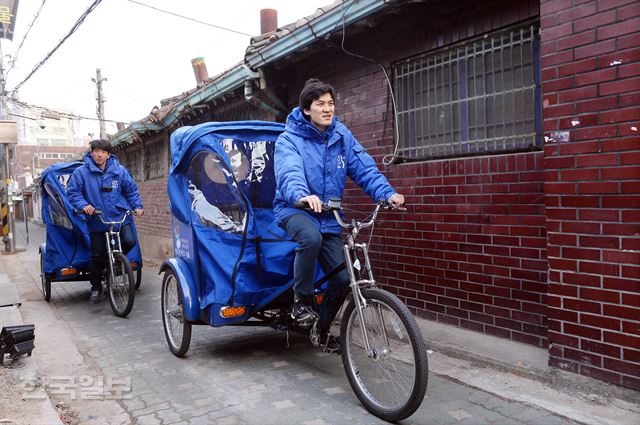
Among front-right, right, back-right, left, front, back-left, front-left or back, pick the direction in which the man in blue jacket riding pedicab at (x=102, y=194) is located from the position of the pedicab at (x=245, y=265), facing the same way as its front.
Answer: back

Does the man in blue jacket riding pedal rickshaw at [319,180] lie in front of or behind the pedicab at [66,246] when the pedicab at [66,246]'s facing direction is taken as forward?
in front

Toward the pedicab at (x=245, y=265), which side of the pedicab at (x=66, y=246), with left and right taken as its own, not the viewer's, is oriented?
front

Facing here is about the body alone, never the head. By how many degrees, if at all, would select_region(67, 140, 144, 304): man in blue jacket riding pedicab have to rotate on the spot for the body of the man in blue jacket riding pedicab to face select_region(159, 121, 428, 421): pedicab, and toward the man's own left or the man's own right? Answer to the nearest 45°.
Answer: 0° — they already face it

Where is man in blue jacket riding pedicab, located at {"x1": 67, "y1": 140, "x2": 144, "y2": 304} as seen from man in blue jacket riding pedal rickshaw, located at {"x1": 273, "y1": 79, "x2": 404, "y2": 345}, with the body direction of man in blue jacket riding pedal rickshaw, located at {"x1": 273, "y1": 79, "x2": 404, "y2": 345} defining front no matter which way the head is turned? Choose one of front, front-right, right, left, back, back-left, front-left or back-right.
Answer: back

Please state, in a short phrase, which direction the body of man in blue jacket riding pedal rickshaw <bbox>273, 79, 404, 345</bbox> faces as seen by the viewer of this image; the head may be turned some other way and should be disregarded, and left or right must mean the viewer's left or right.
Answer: facing the viewer and to the right of the viewer

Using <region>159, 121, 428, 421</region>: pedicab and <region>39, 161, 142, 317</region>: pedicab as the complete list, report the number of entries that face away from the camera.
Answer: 0

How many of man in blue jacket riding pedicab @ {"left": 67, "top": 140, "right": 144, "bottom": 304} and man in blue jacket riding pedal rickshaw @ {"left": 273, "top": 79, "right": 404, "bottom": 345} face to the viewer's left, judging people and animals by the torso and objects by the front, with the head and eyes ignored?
0

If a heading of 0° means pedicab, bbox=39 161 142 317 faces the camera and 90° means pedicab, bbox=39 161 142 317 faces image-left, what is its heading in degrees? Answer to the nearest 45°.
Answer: approximately 315°

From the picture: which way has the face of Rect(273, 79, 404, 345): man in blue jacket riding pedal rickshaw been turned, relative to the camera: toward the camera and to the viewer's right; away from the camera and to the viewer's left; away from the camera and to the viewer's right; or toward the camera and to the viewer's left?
toward the camera and to the viewer's right

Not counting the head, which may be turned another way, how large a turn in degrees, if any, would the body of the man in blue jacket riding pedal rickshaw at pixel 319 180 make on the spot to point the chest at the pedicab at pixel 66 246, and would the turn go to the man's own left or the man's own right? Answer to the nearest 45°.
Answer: approximately 180°

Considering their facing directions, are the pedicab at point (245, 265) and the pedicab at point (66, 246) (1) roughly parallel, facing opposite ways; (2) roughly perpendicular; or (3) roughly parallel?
roughly parallel

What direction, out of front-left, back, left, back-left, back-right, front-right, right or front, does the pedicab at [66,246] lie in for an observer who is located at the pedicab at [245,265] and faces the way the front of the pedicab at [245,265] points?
back

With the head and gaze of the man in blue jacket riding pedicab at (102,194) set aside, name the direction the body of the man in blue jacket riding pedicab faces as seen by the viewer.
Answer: toward the camera
